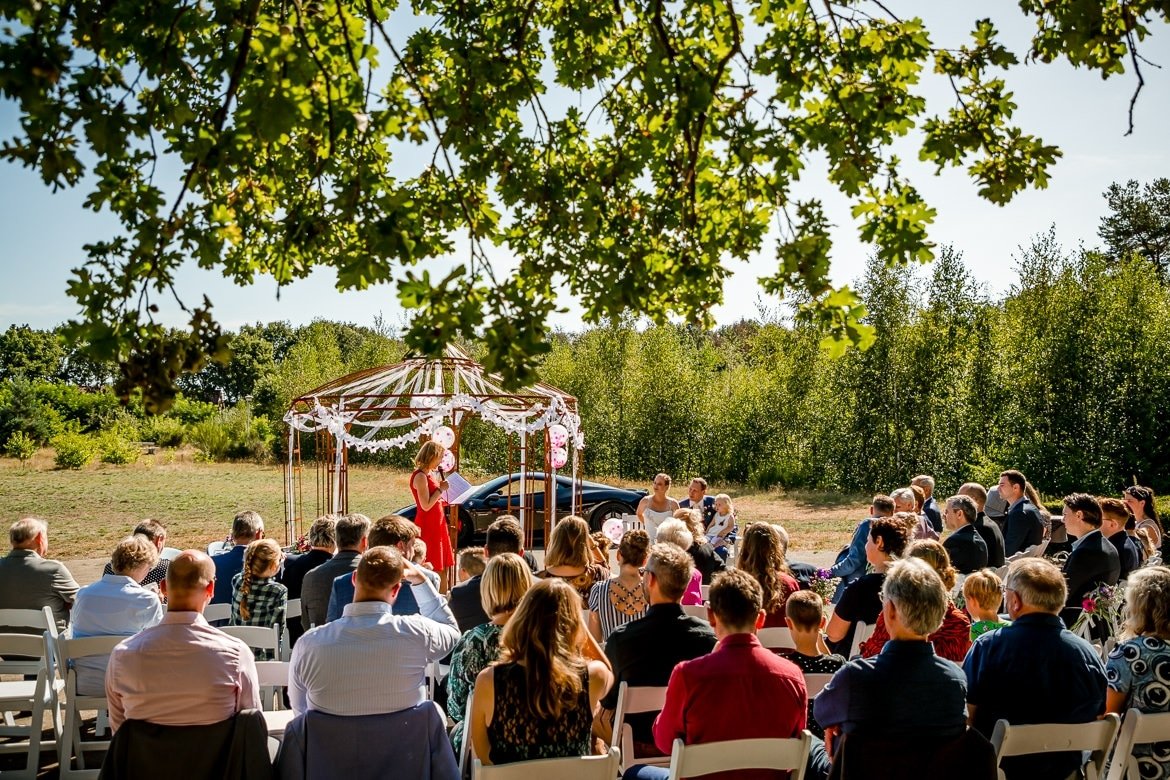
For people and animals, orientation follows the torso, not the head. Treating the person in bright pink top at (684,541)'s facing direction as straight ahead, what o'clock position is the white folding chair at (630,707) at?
The white folding chair is roughly at 6 o'clock from the person in bright pink top.

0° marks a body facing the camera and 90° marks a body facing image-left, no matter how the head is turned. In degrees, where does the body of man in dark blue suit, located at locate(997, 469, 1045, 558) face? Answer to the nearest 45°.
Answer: approximately 90°

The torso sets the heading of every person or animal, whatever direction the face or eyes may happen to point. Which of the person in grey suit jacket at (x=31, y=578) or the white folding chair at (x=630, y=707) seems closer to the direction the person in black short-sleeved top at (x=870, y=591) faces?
the person in grey suit jacket

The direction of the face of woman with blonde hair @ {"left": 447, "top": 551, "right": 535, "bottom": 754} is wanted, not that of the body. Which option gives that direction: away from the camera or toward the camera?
away from the camera

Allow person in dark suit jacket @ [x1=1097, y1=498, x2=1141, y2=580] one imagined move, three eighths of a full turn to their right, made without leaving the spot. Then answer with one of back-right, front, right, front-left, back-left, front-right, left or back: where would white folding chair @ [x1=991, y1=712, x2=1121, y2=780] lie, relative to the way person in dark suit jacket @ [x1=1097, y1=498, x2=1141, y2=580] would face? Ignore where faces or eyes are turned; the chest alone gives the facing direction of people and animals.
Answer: back-right

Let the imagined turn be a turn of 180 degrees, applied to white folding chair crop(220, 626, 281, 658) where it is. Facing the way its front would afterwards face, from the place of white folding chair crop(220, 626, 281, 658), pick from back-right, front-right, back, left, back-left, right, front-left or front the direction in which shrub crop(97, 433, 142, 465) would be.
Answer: back

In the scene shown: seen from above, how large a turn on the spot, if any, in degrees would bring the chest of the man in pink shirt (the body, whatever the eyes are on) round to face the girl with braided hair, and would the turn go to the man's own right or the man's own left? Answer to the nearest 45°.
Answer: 0° — they already face them

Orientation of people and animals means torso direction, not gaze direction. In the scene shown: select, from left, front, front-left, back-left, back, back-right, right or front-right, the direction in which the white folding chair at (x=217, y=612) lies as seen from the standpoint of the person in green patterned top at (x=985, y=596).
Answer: front-left

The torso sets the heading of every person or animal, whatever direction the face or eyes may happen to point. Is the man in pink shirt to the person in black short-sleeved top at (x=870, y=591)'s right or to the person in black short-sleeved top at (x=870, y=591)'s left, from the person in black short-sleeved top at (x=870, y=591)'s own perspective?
on their left

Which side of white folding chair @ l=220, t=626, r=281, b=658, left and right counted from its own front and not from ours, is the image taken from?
back

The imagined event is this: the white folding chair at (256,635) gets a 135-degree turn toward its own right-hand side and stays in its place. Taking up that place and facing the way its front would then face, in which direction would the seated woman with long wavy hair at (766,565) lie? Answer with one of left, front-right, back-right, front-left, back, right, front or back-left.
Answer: front-left

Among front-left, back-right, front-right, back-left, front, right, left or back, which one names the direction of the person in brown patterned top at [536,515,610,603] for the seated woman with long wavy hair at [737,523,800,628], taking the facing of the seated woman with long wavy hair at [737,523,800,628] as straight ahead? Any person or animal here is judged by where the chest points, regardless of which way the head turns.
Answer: left

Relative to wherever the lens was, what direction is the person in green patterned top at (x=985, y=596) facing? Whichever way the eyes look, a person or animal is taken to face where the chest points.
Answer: facing away from the viewer and to the left of the viewer

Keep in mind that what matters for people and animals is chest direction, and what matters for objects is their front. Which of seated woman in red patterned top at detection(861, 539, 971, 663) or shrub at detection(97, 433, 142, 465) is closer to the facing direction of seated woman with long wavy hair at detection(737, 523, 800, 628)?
the shrub

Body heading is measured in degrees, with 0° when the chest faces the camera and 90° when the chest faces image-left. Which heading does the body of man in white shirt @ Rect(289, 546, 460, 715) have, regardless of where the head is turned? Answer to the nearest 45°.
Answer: approximately 180°

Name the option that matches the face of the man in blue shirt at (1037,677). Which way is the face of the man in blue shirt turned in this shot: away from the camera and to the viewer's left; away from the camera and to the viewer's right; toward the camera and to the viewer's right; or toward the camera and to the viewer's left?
away from the camera and to the viewer's left

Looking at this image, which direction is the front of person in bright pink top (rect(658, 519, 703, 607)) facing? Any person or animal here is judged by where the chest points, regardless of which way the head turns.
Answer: away from the camera

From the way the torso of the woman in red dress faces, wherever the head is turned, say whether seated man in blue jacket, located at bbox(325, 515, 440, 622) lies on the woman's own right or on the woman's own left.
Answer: on the woman's own right
